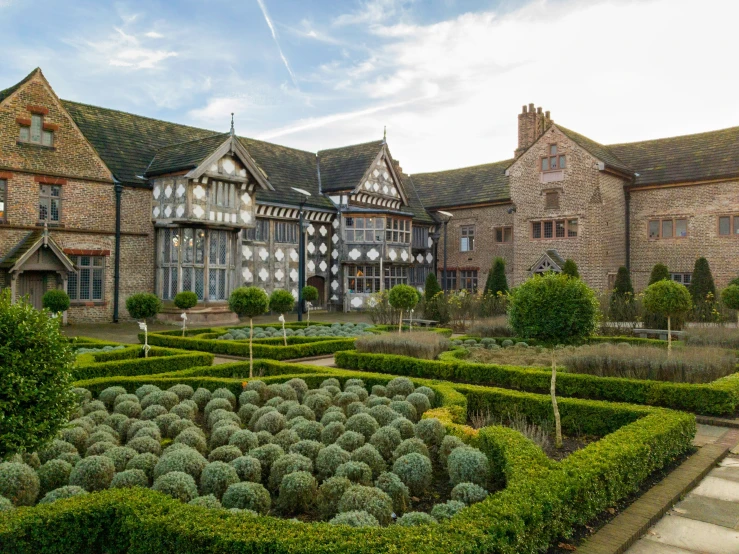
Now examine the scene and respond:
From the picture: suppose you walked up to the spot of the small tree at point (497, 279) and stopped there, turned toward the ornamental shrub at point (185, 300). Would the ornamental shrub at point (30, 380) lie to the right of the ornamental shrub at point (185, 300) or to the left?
left

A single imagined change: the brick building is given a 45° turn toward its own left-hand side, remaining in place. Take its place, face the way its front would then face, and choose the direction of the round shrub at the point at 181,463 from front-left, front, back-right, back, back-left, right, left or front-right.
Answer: right

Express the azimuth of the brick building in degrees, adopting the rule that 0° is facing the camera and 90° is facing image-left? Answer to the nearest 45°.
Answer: approximately 315°

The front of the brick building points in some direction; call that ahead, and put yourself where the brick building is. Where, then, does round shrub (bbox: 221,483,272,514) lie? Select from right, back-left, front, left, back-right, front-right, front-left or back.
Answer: front-right

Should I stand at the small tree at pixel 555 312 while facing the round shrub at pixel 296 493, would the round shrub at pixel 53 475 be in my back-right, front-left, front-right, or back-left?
front-right

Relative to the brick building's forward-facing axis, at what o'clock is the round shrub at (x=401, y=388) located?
The round shrub is roughly at 1 o'clock from the brick building.

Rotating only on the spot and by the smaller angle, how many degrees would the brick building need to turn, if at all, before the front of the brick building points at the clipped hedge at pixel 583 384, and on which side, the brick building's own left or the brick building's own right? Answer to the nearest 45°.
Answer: approximately 45° to the brick building's own right

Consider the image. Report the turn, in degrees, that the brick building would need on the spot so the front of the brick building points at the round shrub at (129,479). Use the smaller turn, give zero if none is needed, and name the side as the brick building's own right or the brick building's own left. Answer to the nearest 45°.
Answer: approximately 45° to the brick building's own right

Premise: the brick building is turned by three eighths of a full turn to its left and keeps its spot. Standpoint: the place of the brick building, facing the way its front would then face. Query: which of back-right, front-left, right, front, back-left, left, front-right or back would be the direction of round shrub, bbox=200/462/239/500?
back

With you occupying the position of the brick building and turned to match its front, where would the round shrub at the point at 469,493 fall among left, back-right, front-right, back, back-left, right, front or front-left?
front-right

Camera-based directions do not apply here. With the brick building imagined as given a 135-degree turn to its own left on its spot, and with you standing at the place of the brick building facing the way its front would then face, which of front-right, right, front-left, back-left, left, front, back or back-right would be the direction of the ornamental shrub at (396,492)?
back

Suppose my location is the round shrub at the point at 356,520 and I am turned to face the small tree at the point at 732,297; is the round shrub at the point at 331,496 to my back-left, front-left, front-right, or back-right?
front-left

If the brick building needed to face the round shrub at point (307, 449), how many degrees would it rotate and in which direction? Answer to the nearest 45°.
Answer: approximately 45° to its right
